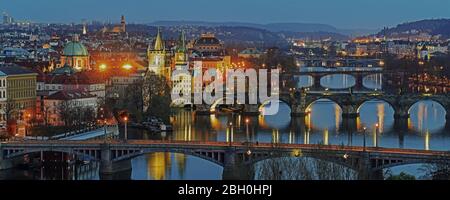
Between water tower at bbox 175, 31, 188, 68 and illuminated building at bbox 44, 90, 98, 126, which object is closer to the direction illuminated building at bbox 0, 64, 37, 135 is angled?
the illuminated building

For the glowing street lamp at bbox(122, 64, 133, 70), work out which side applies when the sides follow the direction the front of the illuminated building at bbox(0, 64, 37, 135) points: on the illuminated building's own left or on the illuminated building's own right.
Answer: on the illuminated building's own left

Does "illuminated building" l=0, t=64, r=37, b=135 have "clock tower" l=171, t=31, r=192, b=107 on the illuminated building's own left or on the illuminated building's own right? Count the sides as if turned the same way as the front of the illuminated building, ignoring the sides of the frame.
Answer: on the illuminated building's own left

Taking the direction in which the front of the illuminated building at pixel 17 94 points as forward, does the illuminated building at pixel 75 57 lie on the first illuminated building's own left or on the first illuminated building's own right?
on the first illuminated building's own left

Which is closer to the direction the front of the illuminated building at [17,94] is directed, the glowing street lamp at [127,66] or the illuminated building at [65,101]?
the illuminated building

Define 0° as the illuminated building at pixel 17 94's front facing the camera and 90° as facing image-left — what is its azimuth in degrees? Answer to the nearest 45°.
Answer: approximately 315°
